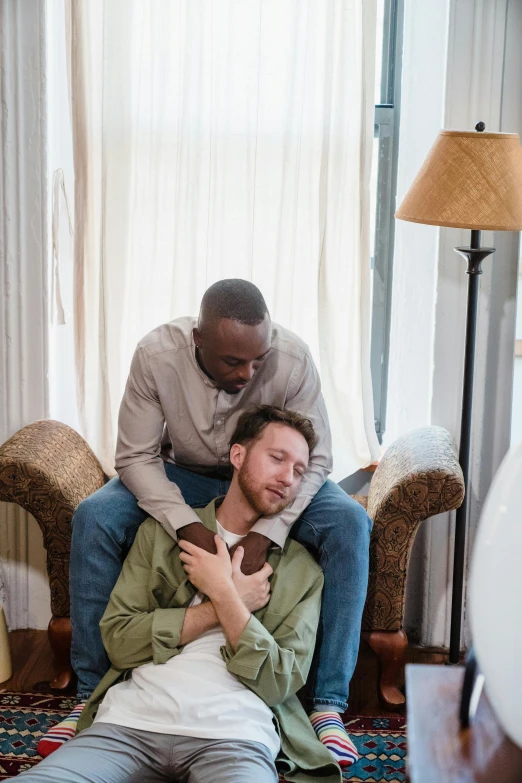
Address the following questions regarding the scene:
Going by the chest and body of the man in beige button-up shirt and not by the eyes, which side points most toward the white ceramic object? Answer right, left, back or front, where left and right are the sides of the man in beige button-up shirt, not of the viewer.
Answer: front

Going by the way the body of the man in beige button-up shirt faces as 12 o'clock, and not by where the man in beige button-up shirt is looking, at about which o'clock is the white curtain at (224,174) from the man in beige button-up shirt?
The white curtain is roughly at 6 o'clock from the man in beige button-up shirt.

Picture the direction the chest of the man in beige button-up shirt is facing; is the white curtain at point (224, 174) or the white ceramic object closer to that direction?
the white ceramic object

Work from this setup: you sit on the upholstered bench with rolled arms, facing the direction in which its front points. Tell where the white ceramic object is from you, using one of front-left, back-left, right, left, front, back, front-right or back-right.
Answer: front

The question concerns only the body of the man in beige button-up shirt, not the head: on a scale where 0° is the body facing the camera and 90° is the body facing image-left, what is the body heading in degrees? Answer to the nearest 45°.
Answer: approximately 0°

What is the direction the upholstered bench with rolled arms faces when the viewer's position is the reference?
facing the viewer
